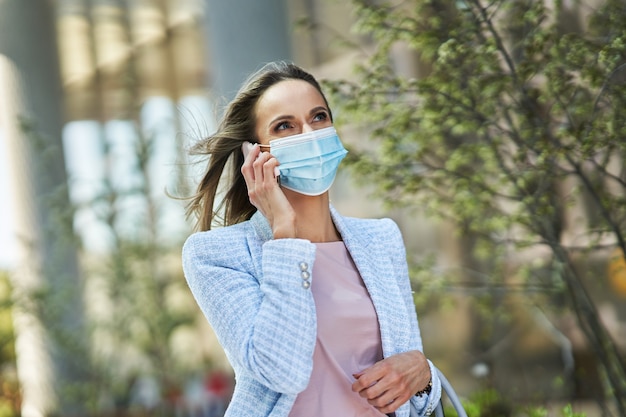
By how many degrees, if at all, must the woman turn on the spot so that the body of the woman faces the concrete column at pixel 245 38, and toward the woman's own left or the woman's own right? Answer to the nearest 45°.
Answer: approximately 135° to the woman's own left

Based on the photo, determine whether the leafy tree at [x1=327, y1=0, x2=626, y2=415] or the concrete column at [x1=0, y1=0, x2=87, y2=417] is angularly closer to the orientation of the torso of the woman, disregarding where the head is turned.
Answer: the leafy tree

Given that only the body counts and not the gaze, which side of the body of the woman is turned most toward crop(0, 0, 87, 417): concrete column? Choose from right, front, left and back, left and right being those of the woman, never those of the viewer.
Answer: back

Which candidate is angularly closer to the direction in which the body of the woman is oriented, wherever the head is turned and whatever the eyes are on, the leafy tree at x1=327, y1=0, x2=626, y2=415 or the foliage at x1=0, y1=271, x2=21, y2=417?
the leafy tree

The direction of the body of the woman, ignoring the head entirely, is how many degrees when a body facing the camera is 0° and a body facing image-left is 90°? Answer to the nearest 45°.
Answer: approximately 315°

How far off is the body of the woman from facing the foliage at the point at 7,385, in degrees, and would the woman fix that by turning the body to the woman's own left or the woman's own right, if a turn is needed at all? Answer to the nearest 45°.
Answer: approximately 180°
